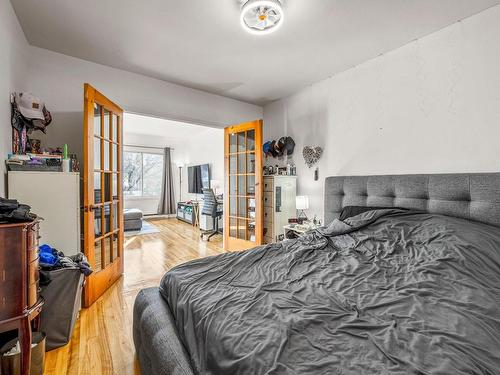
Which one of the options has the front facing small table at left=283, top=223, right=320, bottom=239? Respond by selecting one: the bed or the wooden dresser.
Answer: the wooden dresser

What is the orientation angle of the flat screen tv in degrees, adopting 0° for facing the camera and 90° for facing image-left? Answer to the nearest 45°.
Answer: approximately 45°

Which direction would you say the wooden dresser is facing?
to the viewer's right

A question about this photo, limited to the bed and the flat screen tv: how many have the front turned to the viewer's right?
0

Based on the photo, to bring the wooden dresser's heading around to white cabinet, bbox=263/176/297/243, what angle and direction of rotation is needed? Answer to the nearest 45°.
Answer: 0° — it already faces it

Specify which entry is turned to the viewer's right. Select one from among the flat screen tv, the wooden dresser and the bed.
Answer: the wooden dresser

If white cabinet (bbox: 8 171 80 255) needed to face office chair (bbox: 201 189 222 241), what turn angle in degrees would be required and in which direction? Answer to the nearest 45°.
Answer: approximately 45° to its left

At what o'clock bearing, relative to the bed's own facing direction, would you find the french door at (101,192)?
The french door is roughly at 2 o'clock from the bed.

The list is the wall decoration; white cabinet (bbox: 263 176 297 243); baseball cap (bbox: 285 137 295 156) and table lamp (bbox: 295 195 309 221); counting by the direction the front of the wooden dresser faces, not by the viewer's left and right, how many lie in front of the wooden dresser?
4

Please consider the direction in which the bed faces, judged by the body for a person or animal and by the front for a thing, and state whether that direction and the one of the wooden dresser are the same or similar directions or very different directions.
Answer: very different directions

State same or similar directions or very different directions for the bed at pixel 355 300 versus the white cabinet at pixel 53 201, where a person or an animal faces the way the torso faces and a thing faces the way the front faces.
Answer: very different directions

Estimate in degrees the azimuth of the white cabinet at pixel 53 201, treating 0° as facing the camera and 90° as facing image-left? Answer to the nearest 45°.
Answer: approximately 270°

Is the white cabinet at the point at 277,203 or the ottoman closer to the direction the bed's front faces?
the ottoman
